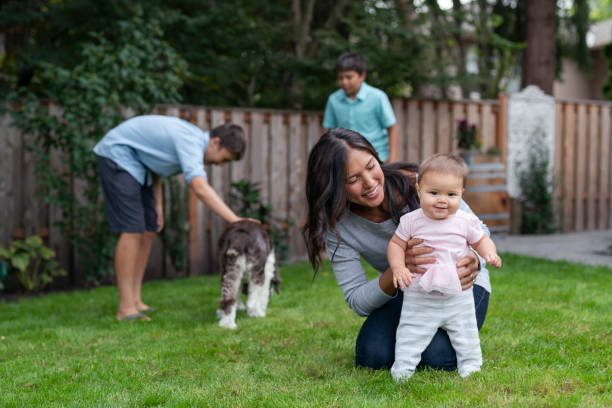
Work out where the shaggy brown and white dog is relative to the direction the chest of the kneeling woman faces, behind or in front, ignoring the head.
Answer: behind

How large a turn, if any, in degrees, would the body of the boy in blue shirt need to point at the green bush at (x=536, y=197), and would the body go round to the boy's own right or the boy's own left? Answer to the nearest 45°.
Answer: approximately 45° to the boy's own left

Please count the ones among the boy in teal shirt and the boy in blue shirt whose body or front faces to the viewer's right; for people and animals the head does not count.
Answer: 1

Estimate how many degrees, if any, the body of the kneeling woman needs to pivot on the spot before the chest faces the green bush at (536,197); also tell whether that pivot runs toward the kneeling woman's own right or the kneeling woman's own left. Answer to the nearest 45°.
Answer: approximately 135° to the kneeling woman's own left

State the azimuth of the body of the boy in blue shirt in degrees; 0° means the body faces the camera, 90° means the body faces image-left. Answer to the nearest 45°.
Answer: approximately 270°

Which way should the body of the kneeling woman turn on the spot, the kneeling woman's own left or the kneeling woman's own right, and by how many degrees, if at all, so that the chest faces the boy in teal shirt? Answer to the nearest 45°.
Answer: approximately 135° to the kneeling woman's own left

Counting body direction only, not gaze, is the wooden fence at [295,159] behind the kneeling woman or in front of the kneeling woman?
behind

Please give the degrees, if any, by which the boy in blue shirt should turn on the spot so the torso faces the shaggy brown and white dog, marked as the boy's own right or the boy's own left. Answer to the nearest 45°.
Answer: approximately 45° to the boy's own right
